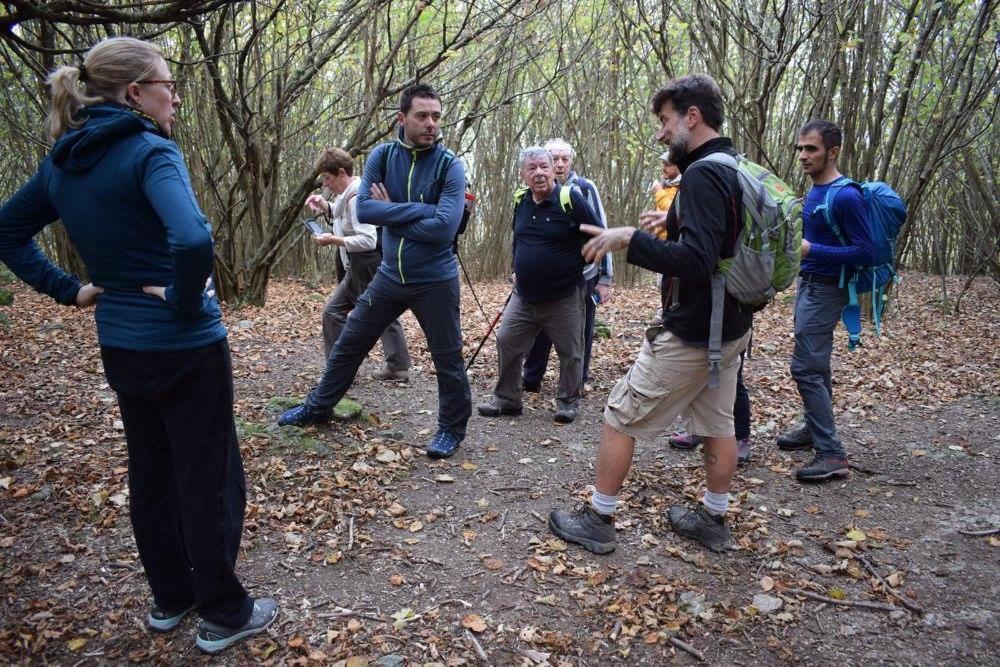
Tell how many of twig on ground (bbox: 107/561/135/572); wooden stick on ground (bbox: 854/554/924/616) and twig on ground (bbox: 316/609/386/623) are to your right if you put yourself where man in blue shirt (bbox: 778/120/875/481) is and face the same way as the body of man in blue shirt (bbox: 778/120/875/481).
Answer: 0

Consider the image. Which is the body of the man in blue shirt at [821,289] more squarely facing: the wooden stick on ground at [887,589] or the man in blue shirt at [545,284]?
the man in blue shirt

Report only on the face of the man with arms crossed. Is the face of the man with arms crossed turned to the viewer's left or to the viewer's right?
to the viewer's right

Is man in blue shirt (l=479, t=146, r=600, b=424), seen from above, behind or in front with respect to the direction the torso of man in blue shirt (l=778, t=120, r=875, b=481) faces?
in front

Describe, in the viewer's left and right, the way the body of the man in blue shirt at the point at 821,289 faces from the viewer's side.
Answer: facing to the left of the viewer

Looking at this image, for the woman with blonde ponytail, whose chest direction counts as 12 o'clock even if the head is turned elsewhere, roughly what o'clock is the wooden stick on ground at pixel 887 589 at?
The wooden stick on ground is roughly at 2 o'clock from the woman with blonde ponytail.

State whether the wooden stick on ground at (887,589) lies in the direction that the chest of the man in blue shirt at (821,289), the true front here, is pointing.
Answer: no

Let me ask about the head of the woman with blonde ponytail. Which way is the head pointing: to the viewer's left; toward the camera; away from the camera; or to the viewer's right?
to the viewer's right

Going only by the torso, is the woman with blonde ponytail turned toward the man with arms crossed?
yes

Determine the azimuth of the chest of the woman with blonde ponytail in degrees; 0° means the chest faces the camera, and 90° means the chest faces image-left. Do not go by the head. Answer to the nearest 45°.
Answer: approximately 225°

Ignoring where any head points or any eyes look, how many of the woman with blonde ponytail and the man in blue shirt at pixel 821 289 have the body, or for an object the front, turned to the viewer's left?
1

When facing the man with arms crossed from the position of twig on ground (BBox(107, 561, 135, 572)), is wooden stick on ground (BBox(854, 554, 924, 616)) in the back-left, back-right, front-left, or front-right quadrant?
front-right
